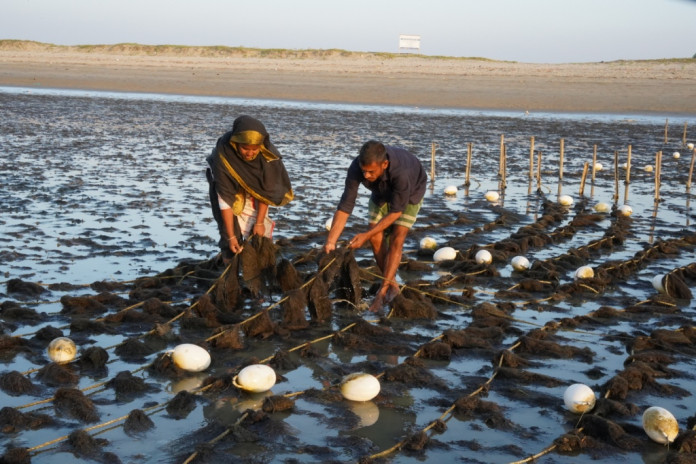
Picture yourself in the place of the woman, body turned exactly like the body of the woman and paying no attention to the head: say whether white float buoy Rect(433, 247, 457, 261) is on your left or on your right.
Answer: on your left

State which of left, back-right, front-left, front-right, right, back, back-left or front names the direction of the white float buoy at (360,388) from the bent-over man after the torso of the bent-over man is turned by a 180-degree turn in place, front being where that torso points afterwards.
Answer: back-right

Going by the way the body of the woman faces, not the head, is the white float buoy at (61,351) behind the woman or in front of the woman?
in front

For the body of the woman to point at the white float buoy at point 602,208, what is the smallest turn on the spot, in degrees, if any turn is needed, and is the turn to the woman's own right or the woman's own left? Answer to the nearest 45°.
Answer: approximately 135° to the woman's own left

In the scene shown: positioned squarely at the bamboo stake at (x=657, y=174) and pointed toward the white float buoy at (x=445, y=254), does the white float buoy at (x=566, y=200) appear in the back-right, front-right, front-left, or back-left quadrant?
front-right

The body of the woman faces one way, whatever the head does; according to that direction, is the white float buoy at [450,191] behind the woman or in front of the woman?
behind

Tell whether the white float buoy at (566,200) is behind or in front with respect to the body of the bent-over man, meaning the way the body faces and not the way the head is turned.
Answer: behind

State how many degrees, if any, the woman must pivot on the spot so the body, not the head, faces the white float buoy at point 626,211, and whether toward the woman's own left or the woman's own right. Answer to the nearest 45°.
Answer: approximately 135° to the woman's own left

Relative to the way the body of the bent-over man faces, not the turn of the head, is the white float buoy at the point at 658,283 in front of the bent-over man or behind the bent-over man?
behind

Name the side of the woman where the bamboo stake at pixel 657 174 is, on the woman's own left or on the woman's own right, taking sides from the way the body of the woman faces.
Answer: on the woman's own left

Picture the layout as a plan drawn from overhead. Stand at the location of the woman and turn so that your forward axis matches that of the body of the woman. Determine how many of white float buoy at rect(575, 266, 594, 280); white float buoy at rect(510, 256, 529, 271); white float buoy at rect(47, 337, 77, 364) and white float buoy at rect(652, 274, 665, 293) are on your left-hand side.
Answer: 3

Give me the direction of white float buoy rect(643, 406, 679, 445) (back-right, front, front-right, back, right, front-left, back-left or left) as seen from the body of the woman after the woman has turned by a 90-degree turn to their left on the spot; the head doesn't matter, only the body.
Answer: front-right

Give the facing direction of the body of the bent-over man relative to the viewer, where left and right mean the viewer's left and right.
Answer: facing the viewer and to the left of the viewer

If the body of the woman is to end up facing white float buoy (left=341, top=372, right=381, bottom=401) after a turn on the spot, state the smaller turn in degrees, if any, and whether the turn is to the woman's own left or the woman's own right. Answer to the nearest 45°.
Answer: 0° — they already face it

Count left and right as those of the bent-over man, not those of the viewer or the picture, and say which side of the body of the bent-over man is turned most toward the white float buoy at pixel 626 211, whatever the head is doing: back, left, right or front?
back

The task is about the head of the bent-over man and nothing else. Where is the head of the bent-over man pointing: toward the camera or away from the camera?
toward the camera

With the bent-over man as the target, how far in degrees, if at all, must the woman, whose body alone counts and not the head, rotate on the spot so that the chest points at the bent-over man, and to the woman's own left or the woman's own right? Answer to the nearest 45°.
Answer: approximately 90° to the woman's own left

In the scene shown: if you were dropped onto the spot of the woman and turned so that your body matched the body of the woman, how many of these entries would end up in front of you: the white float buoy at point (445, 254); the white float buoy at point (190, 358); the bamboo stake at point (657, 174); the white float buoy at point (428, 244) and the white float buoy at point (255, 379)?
2

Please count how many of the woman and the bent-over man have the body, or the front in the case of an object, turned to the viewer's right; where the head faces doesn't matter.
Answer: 0
